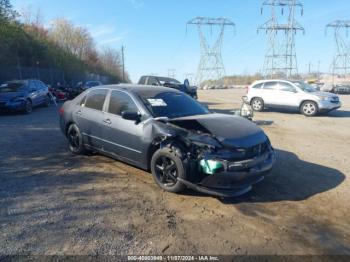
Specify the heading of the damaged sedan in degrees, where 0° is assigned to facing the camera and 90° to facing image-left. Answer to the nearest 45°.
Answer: approximately 315°

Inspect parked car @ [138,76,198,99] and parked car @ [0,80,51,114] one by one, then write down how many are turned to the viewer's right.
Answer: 1

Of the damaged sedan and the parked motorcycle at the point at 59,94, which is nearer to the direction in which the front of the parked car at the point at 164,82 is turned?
the damaged sedan

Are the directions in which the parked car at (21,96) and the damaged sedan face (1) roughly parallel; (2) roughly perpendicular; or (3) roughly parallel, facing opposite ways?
roughly perpendicular

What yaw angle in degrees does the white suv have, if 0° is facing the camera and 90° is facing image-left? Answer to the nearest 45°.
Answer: approximately 315°

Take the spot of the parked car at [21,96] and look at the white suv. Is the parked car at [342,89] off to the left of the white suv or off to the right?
left

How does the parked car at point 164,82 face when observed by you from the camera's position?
facing to the right of the viewer

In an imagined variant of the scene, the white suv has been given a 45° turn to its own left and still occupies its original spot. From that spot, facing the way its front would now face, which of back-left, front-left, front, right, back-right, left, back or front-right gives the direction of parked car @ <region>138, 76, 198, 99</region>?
back

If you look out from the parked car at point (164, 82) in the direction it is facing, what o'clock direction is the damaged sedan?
The damaged sedan is roughly at 3 o'clock from the parked car.

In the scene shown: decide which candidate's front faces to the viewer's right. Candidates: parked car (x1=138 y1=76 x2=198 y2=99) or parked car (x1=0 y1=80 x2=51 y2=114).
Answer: parked car (x1=138 y1=76 x2=198 y2=99)
